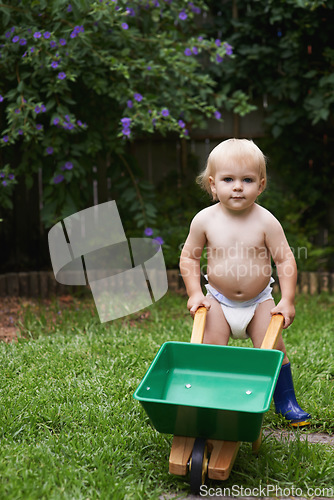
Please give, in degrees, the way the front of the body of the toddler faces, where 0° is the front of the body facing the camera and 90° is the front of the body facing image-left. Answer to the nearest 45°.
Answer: approximately 0°
